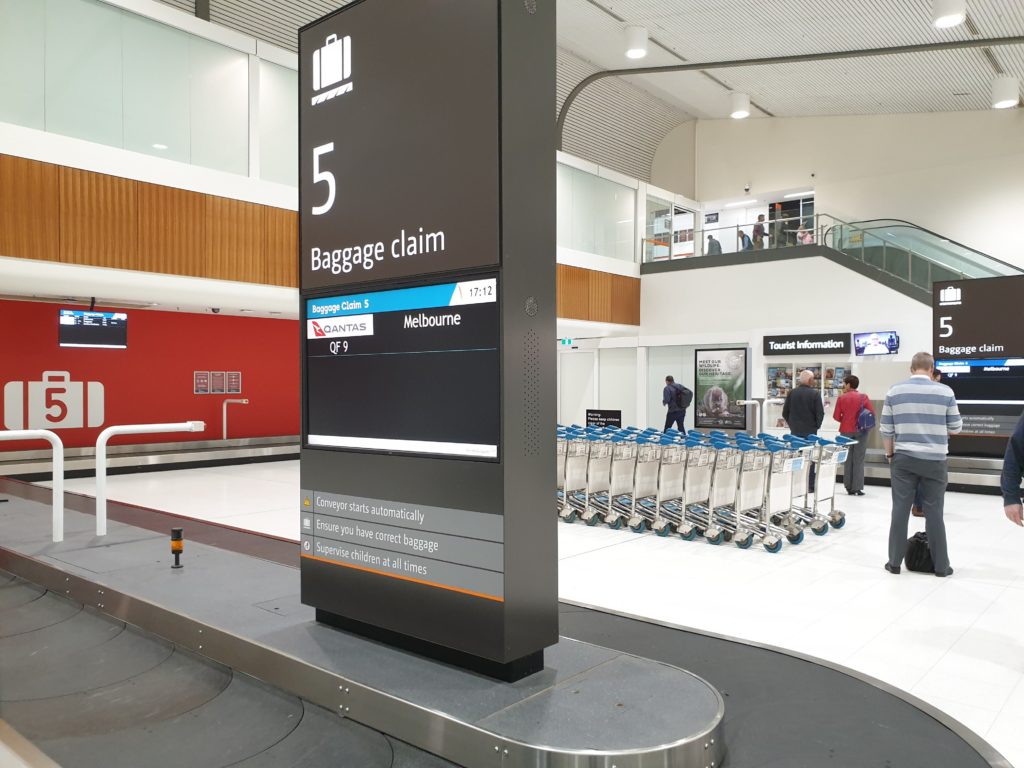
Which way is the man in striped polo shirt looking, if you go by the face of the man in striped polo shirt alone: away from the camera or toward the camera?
away from the camera

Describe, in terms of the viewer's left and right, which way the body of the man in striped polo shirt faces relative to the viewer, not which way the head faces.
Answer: facing away from the viewer

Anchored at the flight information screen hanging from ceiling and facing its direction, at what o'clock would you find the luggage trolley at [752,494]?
The luggage trolley is roughly at 11 o'clock from the flight information screen hanging from ceiling.

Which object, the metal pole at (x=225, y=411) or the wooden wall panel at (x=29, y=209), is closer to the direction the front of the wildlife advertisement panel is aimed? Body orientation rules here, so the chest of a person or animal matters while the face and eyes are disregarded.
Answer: the wooden wall panel

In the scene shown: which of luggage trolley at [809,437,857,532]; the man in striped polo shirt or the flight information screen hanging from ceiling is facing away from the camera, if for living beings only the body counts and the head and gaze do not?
the man in striped polo shirt

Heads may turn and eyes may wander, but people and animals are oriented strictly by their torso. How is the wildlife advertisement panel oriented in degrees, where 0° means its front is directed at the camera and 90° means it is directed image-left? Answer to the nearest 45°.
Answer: approximately 0°

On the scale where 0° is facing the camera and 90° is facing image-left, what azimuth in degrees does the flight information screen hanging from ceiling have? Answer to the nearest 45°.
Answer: approximately 0°

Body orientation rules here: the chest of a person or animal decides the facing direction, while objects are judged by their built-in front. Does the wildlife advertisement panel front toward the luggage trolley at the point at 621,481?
yes

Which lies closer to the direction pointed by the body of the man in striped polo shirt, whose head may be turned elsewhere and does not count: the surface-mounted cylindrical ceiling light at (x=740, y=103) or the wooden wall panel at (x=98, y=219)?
the surface-mounted cylindrical ceiling light

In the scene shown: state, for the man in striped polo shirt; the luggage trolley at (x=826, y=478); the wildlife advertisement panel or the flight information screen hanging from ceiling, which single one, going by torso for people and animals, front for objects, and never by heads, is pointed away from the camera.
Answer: the man in striped polo shirt

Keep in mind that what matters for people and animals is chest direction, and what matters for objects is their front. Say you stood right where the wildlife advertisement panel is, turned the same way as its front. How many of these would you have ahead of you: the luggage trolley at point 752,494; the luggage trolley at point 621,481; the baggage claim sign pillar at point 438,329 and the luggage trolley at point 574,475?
4

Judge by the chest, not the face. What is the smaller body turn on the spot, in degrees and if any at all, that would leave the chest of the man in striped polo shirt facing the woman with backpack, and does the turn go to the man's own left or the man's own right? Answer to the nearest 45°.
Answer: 0° — they already face them
